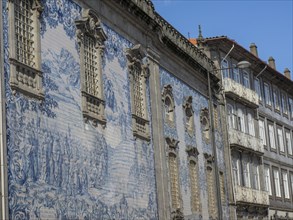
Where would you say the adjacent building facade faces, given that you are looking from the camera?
facing the viewer and to the right of the viewer
